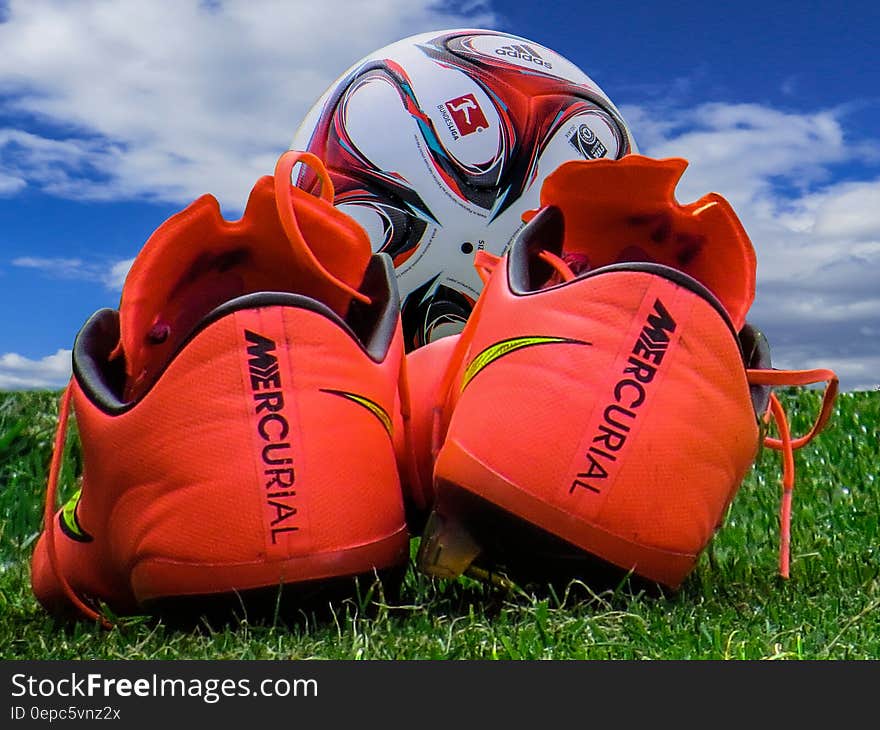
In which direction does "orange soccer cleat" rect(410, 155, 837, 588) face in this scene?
away from the camera

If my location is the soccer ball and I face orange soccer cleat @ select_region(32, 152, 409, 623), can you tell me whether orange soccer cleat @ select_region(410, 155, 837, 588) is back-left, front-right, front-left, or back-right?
front-left

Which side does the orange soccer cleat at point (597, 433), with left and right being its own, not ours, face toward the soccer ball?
front
